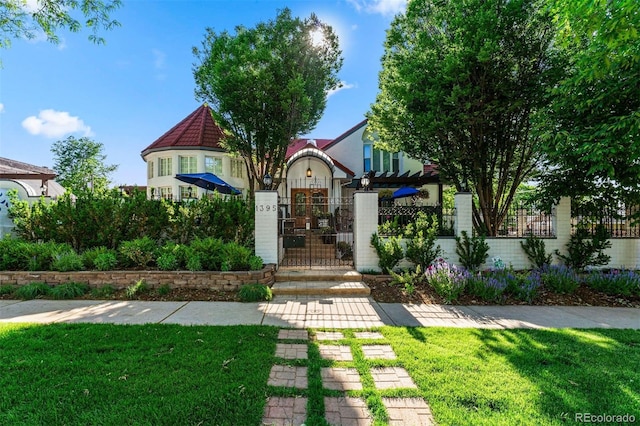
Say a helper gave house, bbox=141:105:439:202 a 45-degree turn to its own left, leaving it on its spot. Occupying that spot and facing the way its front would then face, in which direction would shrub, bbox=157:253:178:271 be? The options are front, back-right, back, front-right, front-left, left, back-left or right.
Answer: front-right

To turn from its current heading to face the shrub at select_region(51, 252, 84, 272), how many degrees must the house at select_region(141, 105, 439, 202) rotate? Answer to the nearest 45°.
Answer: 0° — it already faces it

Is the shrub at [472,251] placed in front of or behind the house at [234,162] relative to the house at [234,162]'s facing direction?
in front

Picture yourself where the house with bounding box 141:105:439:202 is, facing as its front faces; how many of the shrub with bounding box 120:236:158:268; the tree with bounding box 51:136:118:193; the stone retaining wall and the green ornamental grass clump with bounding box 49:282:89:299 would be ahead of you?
3

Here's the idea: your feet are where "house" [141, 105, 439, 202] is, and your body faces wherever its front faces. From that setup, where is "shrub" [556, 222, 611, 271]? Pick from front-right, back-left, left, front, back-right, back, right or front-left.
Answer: front-left

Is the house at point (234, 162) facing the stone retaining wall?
yes

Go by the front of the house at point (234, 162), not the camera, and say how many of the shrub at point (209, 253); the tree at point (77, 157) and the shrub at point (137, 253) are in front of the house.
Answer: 2

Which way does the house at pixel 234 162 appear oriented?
toward the camera

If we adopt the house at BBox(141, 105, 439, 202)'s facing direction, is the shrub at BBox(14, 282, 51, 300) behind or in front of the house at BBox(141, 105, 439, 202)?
in front

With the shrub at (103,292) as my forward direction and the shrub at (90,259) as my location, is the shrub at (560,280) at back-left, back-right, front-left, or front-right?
front-left

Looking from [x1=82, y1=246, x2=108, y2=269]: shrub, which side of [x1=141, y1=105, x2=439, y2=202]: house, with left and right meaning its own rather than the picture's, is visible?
front

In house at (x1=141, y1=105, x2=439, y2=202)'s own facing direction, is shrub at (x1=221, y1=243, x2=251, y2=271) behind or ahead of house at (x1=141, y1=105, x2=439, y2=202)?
ahead

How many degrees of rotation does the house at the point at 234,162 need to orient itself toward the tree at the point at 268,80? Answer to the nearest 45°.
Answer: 0° — it already faces it

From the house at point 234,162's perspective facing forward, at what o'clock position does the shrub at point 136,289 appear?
The shrub is roughly at 12 o'clock from the house.

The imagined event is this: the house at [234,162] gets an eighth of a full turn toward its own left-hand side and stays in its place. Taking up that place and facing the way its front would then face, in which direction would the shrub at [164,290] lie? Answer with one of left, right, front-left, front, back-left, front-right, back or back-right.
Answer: front-right

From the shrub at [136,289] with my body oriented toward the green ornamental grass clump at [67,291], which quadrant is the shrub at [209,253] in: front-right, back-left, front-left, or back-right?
back-right

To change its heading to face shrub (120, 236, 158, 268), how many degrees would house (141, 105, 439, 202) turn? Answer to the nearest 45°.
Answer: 0° — it already faces it
